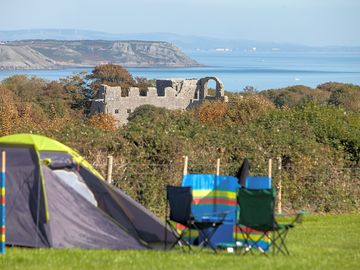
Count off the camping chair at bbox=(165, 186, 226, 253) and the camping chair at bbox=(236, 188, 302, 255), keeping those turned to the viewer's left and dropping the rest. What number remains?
0

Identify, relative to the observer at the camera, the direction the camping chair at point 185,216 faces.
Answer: facing away from the viewer and to the right of the viewer

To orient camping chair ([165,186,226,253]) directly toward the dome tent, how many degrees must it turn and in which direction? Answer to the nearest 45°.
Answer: approximately 135° to its left

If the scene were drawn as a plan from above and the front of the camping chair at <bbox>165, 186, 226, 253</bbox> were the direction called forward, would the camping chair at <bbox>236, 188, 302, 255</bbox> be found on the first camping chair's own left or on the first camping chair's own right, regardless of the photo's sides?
on the first camping chair's own right

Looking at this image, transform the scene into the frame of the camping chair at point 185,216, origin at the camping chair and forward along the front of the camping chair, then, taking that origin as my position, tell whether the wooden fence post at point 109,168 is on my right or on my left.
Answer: on my left

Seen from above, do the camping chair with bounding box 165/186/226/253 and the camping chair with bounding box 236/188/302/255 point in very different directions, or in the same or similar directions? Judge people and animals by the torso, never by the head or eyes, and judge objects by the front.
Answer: same or similar directions

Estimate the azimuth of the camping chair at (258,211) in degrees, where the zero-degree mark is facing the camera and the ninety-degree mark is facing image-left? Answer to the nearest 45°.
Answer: approximately 225°

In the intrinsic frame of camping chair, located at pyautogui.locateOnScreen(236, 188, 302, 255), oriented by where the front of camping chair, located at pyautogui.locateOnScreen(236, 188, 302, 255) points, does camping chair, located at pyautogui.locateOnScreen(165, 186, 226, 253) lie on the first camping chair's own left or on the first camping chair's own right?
on the first camping chair's own left

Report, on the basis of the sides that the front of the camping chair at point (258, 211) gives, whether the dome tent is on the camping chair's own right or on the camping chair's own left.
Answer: on the camping chair's own left
